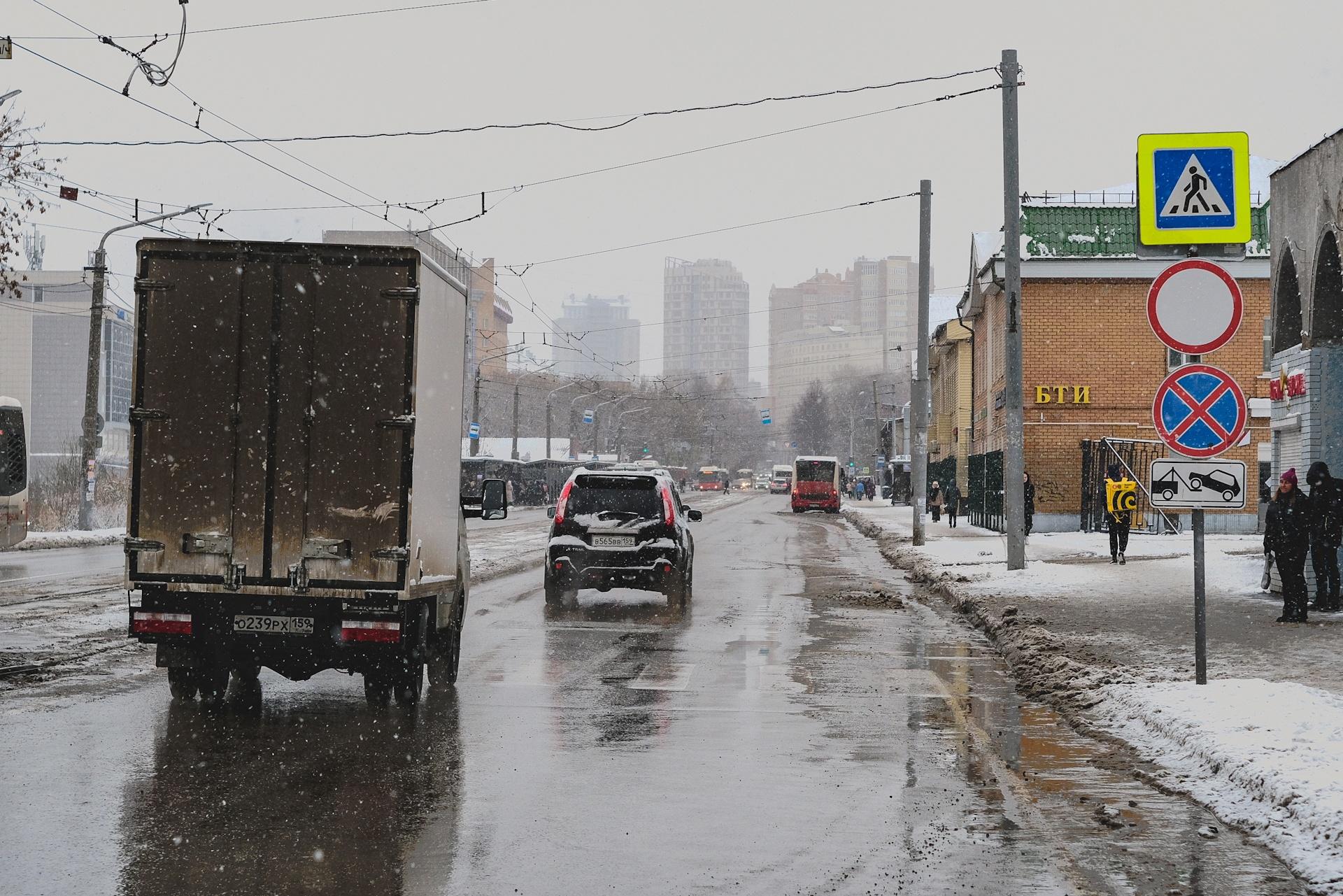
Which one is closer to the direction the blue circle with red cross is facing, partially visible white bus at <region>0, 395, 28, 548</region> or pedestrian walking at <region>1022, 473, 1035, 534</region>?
the partially visible white bus

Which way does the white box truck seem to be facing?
away from the camera

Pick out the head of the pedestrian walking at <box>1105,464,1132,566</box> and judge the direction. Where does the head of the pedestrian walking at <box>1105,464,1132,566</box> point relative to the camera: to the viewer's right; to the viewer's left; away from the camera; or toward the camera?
away from the camera

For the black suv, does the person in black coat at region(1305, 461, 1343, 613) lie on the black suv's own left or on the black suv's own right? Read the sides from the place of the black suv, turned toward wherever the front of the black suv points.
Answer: on the black suv's own right

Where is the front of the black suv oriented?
away from the camera

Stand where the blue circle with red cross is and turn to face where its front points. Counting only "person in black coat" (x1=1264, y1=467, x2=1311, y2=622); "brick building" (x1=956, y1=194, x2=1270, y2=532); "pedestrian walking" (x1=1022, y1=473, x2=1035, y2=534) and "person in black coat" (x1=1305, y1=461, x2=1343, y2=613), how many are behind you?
4

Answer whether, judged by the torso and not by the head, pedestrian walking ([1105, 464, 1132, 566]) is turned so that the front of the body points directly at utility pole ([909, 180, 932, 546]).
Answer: no

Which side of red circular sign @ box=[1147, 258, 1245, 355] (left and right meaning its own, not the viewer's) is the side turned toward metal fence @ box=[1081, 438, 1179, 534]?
back

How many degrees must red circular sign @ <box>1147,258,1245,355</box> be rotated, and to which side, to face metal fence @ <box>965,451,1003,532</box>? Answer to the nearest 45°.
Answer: approximately 180°

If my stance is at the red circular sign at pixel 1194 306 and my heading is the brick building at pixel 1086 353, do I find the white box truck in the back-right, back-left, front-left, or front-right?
back-left

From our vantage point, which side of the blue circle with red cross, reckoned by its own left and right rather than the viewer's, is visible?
front

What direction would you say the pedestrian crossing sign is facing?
toward the camera

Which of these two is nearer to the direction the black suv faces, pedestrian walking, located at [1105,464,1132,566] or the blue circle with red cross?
the pedestrian walking
